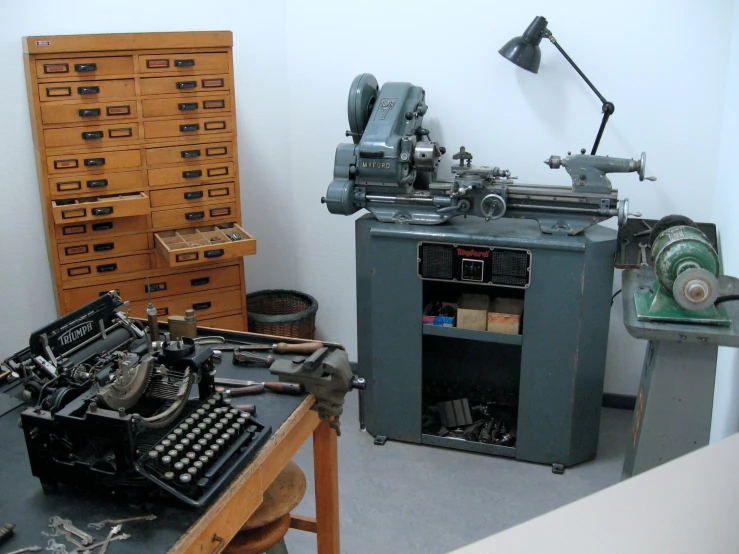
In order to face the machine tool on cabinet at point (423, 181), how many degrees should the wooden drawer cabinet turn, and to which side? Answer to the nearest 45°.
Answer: approximately 45° to its left

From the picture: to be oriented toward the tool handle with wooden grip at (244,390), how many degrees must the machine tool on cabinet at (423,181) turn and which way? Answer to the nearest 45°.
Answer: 0° — it already faces it

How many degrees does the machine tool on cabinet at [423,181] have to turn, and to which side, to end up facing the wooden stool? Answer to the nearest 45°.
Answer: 0° — it already faces it

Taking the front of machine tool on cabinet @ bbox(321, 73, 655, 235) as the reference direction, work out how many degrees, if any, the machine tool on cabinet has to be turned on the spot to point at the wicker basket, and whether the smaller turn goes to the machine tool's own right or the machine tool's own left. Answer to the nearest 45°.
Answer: approximately 135° to the machine tool's own right

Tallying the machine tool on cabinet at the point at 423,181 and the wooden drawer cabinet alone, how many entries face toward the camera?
2

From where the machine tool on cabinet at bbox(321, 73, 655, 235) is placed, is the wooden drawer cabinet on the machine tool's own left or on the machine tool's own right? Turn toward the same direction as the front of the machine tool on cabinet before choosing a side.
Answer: on the machine tool's own right

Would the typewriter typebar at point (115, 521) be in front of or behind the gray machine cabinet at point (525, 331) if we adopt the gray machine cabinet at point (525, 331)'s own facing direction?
in front

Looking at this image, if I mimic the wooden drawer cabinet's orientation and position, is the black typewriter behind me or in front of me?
in front

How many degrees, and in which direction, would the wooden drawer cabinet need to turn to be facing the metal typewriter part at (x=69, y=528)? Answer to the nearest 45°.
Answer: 0° — it already faces it

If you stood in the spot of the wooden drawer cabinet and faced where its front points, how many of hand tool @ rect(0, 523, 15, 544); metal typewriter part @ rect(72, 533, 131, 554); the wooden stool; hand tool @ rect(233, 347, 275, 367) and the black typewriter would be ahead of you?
5
